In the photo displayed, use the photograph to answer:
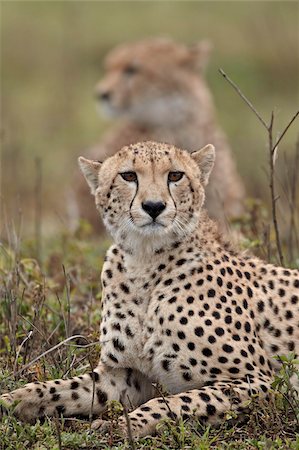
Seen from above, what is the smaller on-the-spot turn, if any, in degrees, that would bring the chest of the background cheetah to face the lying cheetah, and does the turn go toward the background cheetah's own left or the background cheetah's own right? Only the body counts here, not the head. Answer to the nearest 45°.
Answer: approximately 45° to the background cheetah's own left

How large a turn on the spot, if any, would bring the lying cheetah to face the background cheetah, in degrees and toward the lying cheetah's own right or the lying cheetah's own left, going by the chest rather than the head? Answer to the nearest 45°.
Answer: approximately 135° to the lying cheetah's own right

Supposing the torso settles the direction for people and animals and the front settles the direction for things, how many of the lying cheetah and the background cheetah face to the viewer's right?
0

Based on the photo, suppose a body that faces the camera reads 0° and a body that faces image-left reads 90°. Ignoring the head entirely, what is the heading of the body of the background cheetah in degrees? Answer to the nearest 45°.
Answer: approximately 45°

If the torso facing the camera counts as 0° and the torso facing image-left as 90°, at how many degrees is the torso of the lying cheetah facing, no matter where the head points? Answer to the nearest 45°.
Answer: approximately 45°
